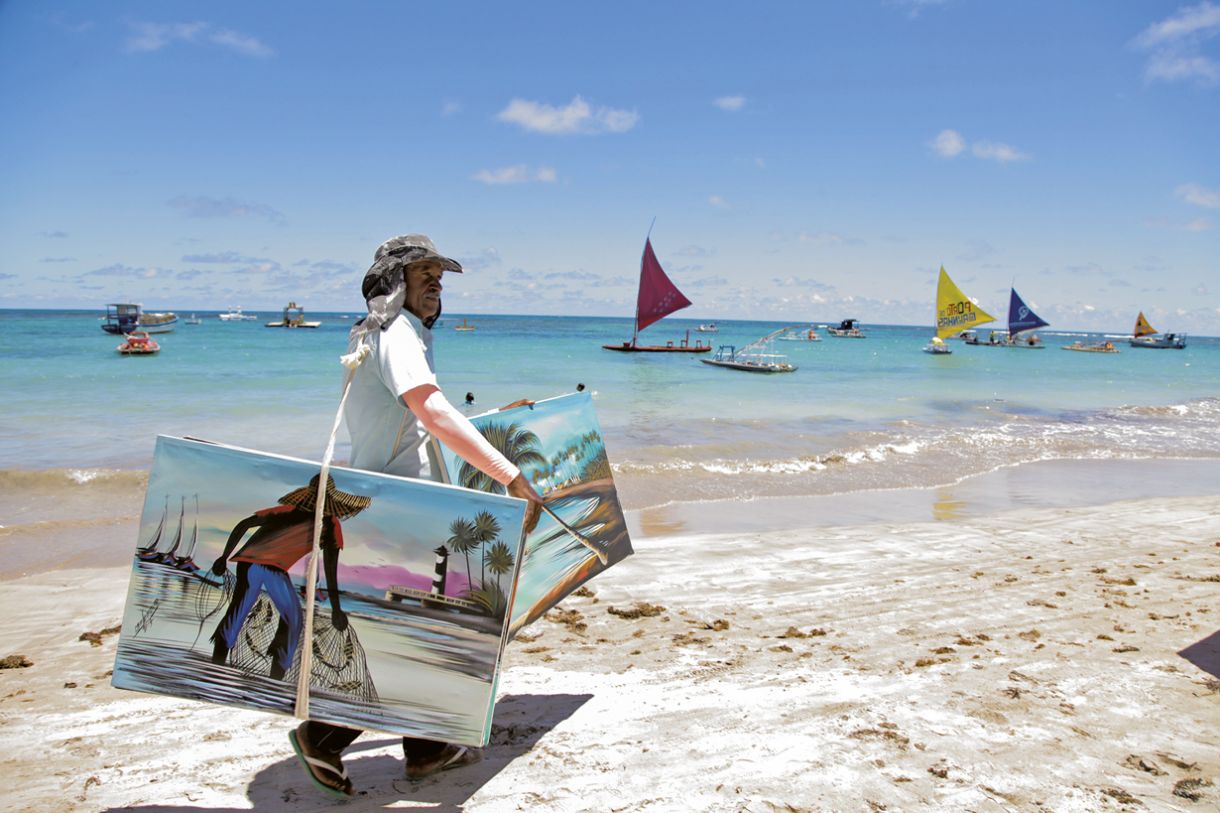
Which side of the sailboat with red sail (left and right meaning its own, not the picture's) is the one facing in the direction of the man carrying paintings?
left

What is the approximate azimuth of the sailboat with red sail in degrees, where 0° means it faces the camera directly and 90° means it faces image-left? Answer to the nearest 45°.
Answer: approximately 90°

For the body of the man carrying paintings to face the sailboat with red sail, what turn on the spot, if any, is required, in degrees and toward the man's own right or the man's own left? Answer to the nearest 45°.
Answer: approximately 90° to the man's own left

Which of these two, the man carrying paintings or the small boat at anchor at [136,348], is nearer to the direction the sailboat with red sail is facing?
the small boat at anchor

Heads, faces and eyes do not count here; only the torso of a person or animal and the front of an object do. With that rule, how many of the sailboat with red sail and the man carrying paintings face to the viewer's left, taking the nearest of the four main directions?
1

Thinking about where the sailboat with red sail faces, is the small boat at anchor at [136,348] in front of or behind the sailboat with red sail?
in front

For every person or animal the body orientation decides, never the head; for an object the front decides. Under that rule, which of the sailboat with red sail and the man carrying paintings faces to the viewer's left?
the sailboat with red sail

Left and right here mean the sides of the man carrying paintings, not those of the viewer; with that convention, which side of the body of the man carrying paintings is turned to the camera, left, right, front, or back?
right

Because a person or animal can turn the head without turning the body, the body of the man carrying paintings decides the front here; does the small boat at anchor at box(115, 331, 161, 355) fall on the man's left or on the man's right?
on the man's left

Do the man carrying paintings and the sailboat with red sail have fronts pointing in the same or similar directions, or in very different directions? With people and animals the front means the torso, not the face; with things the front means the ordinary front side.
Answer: very different directions
